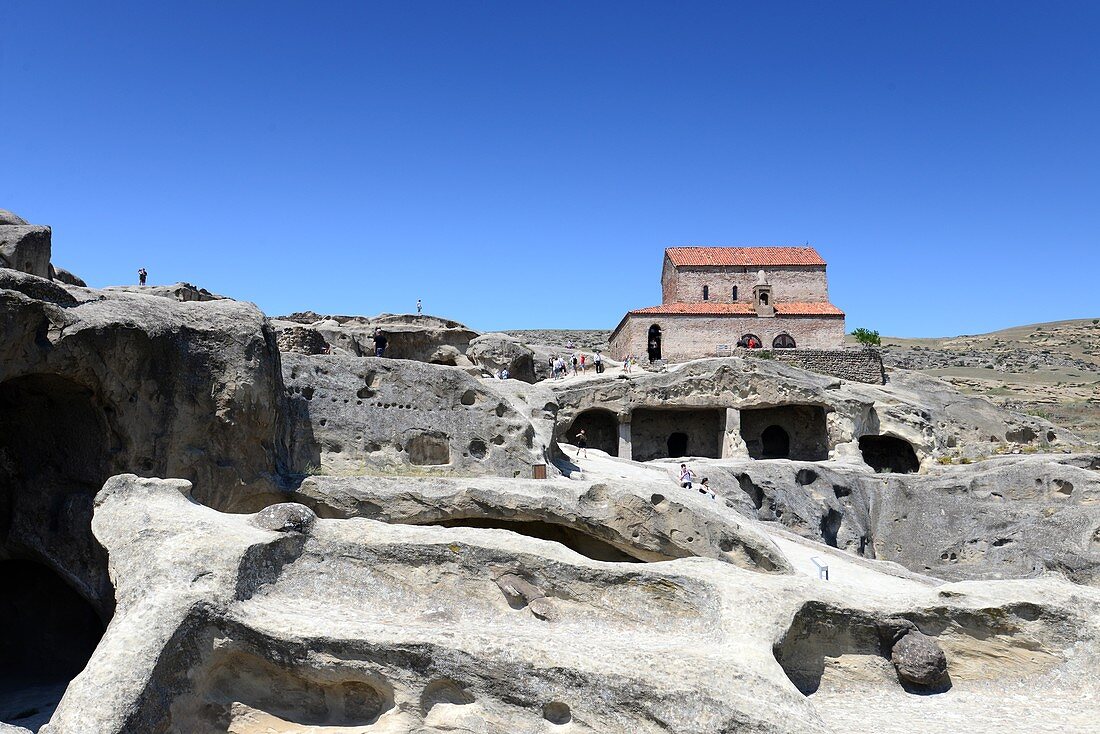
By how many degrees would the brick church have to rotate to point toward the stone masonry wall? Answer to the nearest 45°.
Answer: approximately 45° to its left

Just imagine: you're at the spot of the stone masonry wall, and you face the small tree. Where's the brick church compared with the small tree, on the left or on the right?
left

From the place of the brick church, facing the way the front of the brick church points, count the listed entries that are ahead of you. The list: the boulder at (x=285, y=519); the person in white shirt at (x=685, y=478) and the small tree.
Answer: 2

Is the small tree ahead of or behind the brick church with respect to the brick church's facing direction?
behind

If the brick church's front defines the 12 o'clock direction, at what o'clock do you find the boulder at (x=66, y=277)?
The boulder is roughly at 1 o'clock from the brick church.

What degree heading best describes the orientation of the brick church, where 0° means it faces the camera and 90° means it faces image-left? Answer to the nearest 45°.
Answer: approximately 0°

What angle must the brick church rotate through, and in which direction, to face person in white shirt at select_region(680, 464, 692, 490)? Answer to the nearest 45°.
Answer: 0° — it already faces them

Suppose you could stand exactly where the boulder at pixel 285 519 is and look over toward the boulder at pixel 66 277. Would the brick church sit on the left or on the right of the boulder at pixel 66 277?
right

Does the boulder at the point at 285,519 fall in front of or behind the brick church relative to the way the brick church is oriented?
in front
